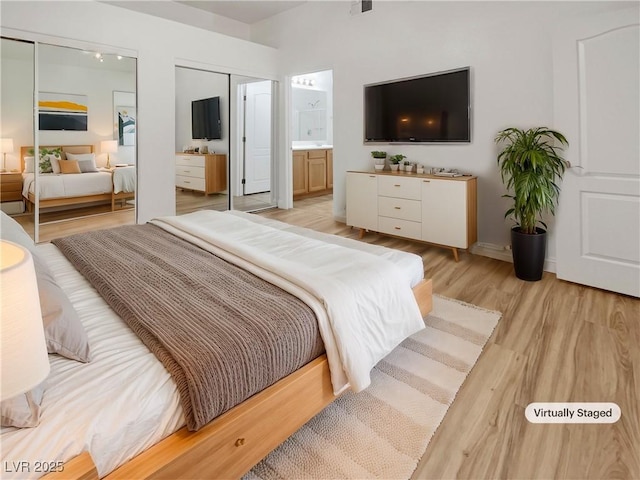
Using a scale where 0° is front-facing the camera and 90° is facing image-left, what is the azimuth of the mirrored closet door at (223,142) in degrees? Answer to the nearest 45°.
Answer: approximately 315°

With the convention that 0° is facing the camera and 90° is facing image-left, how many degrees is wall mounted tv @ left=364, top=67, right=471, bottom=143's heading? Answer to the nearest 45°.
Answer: approximately 45°
